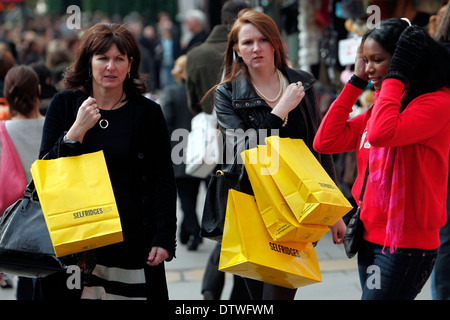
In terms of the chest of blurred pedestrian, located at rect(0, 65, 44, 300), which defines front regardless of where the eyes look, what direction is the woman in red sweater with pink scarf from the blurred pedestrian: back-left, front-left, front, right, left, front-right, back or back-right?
back-right

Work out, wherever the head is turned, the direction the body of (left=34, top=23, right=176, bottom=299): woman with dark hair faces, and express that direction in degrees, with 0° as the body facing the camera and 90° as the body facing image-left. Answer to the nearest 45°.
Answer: approximately 0°

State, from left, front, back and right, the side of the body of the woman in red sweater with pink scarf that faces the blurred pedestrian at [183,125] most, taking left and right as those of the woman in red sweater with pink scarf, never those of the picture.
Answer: right

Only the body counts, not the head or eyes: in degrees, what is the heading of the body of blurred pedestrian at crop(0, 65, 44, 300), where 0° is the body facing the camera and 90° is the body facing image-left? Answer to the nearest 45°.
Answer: approximately 180°

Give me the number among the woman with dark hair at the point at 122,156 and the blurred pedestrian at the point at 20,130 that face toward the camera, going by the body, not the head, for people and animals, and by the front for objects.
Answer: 1

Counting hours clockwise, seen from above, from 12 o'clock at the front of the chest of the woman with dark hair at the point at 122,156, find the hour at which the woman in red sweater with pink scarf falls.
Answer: The woman in red sweater with pink scarf is roughly at 10 o'clock from the woman with dark hair.
